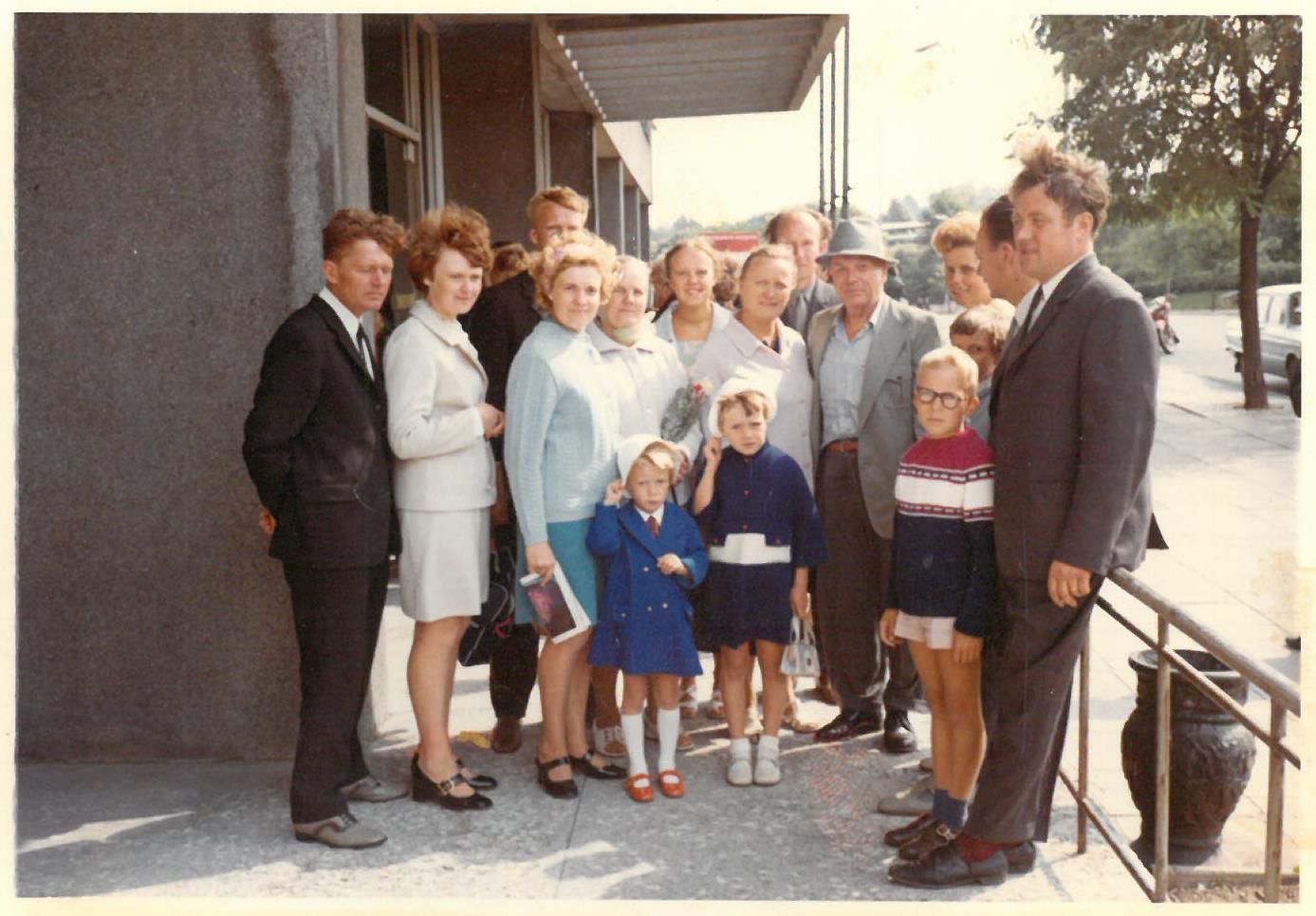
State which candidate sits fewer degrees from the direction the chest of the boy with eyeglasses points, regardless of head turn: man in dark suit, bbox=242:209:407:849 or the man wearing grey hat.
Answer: the man in dark suit

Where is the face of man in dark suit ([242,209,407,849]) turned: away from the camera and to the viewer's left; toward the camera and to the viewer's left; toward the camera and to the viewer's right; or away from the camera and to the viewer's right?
toward the camera and to the viewer's right

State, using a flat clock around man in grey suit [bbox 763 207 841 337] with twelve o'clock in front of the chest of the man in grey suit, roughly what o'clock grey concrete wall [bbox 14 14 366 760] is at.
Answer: The grey concrete wall is roughly at 2 o'clock from the man in grey suit.

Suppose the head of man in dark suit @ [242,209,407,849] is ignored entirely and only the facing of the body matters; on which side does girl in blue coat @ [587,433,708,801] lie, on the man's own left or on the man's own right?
on the man's own left

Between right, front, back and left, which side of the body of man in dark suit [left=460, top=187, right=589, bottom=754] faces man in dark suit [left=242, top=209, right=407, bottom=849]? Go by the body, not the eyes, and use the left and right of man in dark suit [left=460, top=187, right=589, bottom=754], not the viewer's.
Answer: right

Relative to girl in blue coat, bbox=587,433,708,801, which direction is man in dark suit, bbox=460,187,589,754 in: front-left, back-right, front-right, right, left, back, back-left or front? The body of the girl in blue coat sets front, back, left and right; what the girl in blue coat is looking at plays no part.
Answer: back-right

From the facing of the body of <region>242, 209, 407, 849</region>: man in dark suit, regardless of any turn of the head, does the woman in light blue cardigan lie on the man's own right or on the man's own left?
on the man's own left

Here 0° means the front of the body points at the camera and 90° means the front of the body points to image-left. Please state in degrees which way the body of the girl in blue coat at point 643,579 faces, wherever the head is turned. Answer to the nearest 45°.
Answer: approximately 0°

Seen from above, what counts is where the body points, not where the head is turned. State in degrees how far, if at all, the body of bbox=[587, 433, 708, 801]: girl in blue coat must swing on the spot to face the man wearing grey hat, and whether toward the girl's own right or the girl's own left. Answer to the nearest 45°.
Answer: approximately 135° to the girl's own left

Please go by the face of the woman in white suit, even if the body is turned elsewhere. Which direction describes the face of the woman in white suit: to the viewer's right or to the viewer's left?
to the viewer's right
